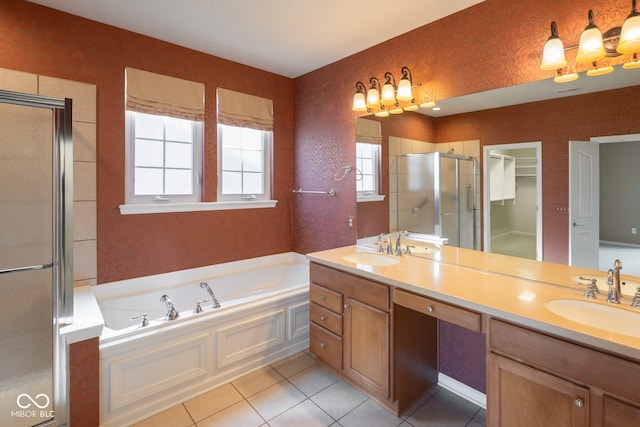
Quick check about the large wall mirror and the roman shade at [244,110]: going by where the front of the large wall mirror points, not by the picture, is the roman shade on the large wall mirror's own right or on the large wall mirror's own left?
on the large wall mirror's own right

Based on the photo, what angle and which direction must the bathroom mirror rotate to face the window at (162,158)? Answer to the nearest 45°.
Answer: approximately 45° to its right

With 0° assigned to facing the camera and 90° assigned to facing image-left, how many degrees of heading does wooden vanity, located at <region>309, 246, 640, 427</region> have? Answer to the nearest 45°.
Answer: approximately 45°

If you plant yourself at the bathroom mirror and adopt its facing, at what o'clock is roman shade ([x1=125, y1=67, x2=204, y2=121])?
The roman shade is roughly at 1 o'clock from the bathroom mirror.

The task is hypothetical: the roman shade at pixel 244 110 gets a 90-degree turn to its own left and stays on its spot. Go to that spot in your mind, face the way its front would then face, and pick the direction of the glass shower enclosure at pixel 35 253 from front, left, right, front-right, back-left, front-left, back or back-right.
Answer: back

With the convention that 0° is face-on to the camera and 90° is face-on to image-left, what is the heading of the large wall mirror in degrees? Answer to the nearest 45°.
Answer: approximately 45°

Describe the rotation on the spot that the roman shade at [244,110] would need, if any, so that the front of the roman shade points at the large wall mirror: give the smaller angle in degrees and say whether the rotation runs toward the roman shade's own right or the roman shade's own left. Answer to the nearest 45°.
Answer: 0° — it already faces it
